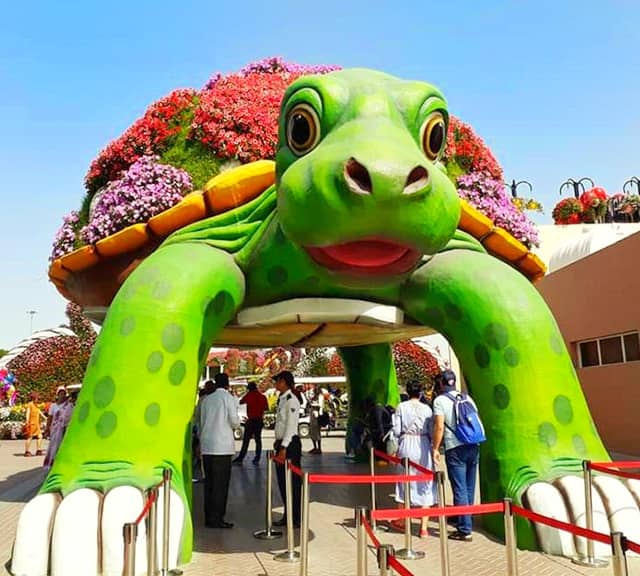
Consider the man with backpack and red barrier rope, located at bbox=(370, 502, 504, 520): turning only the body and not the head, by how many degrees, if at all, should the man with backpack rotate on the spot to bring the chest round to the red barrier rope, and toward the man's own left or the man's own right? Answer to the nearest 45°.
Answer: approximately 135° to the man's own left

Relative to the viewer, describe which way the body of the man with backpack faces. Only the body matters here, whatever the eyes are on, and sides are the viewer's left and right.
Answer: facing away from the viewer and to the left of the viewer

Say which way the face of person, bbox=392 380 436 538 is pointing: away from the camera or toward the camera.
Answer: away from the camera

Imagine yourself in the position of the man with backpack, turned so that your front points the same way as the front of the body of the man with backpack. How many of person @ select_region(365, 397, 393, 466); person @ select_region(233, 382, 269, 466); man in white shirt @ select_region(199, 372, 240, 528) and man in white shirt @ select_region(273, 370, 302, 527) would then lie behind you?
0

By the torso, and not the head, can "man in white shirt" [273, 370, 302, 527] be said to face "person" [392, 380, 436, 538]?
no

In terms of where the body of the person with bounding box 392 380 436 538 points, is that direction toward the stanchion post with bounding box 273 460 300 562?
no

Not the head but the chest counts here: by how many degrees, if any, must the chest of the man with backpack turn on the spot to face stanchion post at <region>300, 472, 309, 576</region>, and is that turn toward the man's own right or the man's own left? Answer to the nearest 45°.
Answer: approximately 90° to the man's own left

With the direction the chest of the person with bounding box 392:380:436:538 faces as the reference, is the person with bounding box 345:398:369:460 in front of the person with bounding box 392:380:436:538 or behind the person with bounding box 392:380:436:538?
in front

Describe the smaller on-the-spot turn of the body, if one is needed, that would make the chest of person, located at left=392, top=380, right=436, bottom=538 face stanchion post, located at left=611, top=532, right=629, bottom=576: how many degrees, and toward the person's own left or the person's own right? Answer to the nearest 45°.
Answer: approximately 180°

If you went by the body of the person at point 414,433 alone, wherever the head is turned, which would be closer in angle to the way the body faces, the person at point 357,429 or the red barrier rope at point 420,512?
the person

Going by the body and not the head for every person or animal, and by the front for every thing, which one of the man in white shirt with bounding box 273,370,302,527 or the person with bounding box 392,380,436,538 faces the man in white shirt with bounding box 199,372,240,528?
the man in white shirt with bounding box 273,370,302,527

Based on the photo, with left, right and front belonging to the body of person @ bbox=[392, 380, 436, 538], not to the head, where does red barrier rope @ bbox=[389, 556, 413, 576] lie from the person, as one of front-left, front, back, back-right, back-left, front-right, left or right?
back

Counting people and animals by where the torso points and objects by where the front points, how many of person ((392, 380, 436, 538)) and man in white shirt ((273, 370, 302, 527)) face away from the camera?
1

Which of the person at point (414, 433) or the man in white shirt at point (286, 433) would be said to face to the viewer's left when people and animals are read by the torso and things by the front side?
the man in white shirt

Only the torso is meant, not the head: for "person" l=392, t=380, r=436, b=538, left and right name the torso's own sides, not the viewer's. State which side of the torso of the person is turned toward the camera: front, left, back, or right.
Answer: back

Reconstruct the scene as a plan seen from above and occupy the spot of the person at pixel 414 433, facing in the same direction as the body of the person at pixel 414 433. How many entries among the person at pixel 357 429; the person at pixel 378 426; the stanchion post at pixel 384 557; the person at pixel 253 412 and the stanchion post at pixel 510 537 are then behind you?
2

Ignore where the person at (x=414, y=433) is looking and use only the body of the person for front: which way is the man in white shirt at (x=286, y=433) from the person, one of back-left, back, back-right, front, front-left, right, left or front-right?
left

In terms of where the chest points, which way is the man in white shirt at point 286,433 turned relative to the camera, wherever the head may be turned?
to the viewer's left
